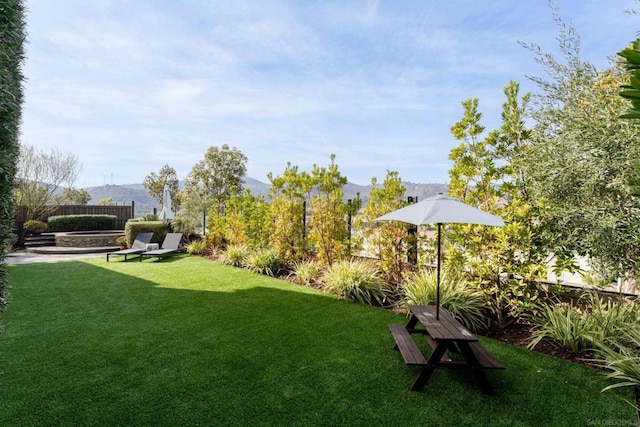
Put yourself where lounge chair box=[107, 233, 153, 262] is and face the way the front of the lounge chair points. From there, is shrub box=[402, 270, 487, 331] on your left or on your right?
on your left

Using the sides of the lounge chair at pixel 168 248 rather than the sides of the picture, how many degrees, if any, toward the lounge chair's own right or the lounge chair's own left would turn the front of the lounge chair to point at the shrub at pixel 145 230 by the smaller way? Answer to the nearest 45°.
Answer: approximately 135° to the lounge chair's own right

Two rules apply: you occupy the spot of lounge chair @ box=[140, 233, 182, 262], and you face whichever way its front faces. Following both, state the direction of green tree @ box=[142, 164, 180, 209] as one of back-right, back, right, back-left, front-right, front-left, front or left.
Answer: back-right

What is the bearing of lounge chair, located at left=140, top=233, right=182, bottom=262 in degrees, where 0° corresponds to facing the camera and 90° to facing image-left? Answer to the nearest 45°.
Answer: approximately 45°

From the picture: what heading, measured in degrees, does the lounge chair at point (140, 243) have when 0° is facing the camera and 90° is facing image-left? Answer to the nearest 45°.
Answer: approximately 45°

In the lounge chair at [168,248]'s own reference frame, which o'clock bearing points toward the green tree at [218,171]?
The green tree is roughly at 5 o'clock from the lounge chair.

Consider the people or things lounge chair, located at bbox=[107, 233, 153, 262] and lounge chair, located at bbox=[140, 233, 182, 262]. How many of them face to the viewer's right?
0

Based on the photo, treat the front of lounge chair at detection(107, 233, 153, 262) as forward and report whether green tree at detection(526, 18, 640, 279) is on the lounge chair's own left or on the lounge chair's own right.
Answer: on the lounge chair's own left
